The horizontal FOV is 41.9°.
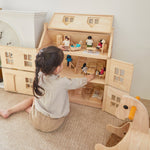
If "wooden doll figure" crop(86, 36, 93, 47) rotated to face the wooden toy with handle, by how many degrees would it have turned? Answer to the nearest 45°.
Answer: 0° — it already faces it

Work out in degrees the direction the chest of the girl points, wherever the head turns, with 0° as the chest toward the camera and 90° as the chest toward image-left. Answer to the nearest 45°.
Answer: approximately 225°

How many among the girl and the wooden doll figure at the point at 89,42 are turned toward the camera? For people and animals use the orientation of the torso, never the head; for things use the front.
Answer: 1

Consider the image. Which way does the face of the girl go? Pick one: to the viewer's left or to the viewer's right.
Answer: to the viewer's right

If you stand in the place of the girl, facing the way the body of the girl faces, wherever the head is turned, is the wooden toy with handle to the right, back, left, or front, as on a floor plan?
right
